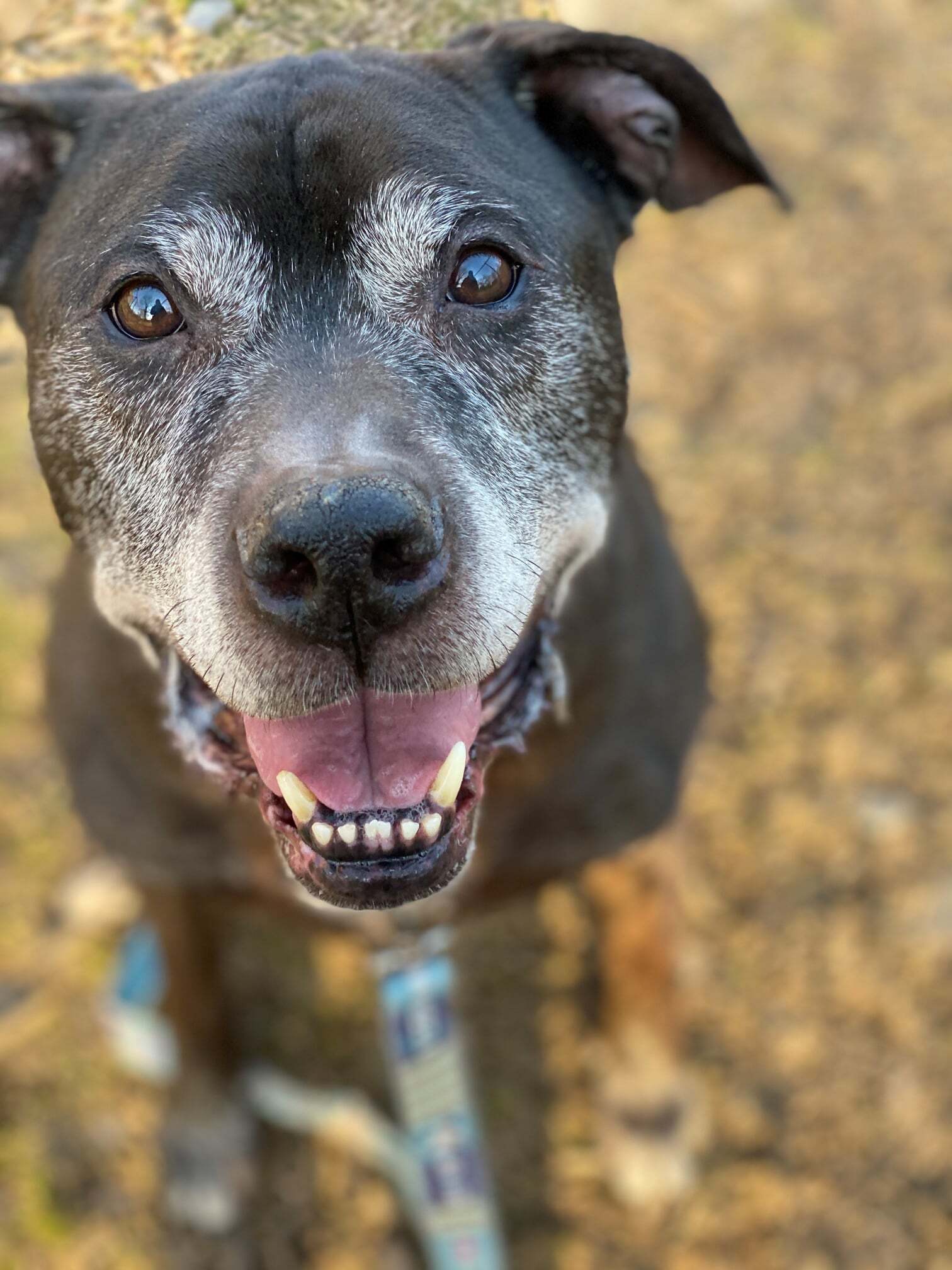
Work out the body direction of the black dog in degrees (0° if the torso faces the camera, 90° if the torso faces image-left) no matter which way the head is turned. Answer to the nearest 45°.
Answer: approximately 0°
